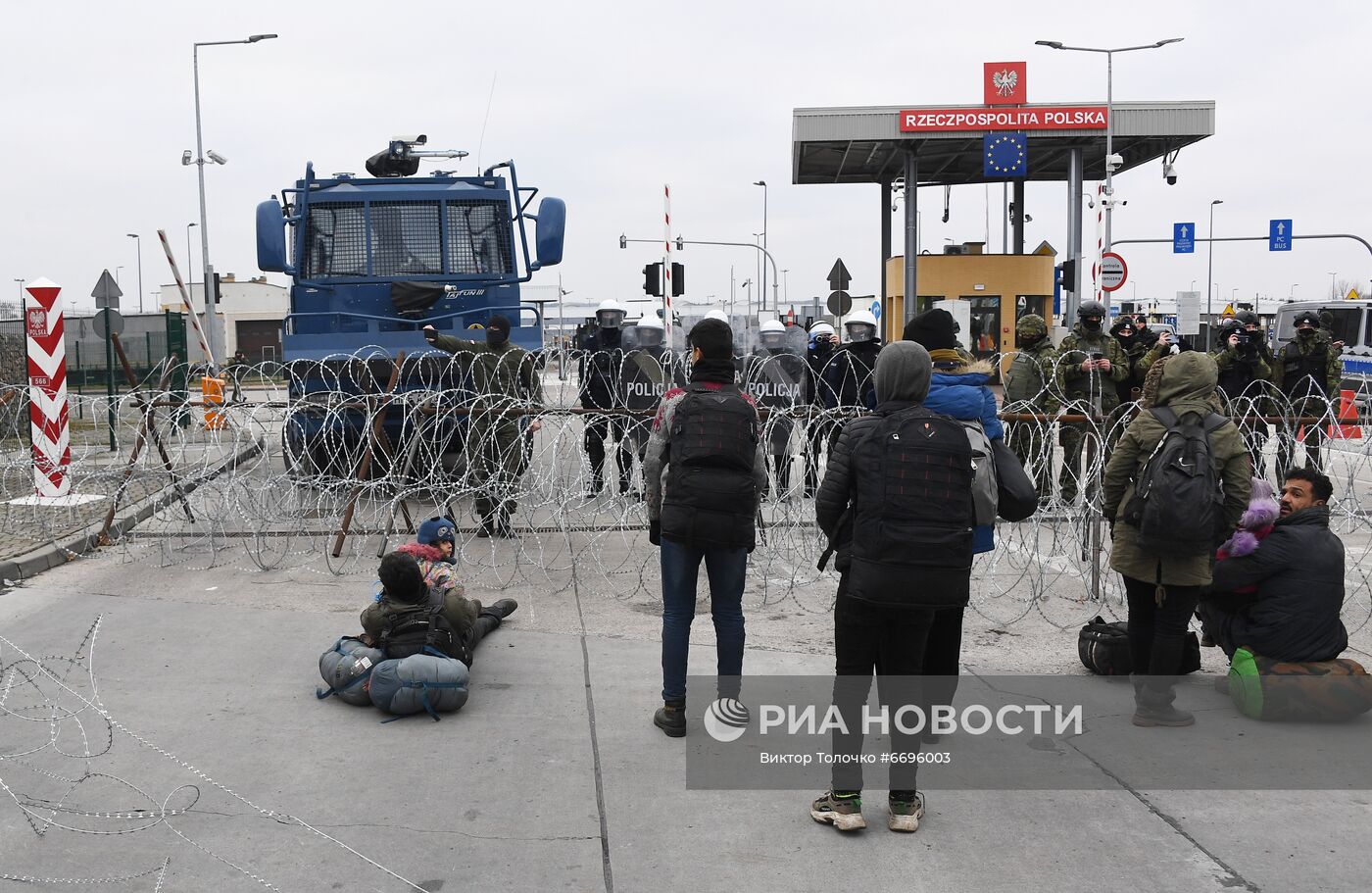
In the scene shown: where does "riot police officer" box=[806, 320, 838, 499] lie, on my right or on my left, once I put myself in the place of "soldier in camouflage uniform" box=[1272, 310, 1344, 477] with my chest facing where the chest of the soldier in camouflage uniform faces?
on my right

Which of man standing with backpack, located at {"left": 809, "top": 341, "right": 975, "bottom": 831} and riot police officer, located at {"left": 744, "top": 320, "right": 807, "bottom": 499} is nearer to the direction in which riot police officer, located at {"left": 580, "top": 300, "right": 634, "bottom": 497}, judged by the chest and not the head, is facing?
the man standing with backpack

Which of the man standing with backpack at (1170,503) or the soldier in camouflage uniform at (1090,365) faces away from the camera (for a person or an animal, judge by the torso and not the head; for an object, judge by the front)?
the man standing with backpack

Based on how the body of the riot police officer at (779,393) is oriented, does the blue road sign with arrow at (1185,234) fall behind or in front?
behind

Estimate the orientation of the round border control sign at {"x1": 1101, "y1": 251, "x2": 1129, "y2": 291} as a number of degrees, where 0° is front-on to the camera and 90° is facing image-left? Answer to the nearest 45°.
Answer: approximately 0°

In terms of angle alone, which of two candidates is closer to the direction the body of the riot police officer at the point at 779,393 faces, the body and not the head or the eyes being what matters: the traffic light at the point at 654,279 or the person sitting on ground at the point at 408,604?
the person sitting on ground
